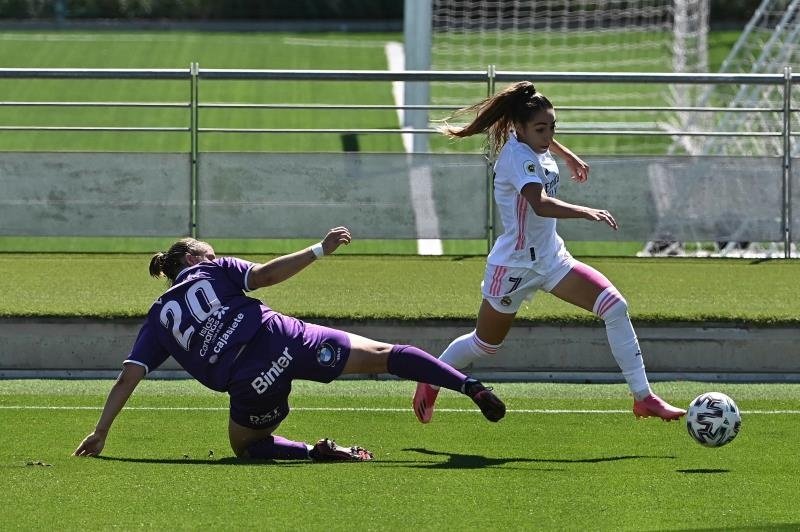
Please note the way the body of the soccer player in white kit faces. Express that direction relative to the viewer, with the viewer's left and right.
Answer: facing to the right of the viewer

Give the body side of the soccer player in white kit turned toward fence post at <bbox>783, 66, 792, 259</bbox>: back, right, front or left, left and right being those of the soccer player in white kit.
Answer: left

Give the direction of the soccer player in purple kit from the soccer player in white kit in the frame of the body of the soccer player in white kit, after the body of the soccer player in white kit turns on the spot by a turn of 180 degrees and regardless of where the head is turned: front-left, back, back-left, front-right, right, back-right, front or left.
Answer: front-left
